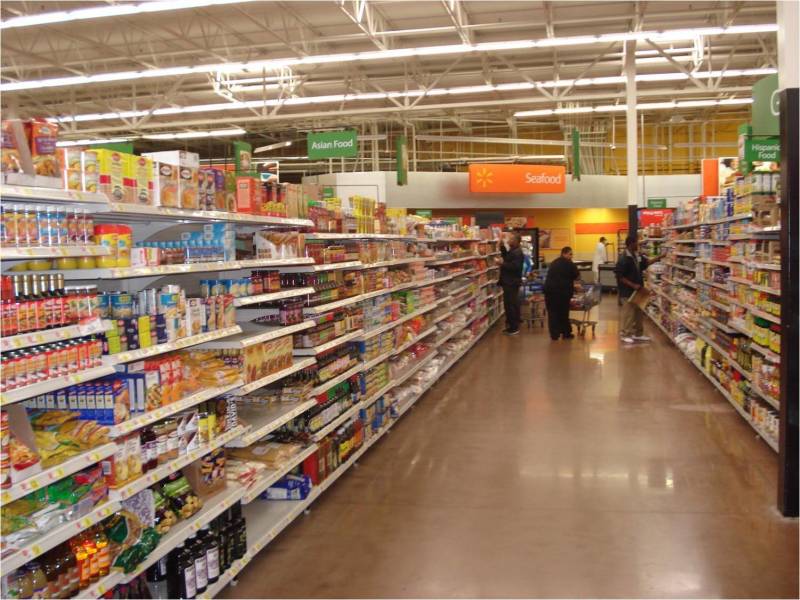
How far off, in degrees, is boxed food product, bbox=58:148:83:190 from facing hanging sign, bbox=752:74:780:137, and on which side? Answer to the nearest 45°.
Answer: approximately 45° to its left

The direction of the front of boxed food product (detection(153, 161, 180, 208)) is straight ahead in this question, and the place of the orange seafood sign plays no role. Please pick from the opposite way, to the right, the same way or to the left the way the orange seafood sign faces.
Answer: to the right

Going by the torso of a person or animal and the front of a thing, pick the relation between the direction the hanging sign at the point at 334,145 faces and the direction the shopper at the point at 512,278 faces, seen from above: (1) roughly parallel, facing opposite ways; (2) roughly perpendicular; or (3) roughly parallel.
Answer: roughly perpendicular

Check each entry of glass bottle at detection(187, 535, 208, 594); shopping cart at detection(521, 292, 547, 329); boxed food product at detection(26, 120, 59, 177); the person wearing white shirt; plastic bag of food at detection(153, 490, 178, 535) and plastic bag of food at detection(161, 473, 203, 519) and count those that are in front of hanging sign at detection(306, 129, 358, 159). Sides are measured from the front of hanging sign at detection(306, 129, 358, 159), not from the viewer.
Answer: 4

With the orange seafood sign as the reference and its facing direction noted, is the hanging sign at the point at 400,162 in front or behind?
in front

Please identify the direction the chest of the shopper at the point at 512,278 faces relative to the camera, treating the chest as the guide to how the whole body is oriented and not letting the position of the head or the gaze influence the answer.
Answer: to the viewer's left

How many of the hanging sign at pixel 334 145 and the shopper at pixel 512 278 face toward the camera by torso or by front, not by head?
1

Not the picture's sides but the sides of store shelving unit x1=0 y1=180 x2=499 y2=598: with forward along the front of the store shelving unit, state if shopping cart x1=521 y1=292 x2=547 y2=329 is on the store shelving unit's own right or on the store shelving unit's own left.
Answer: on the store shelving unit's own left
